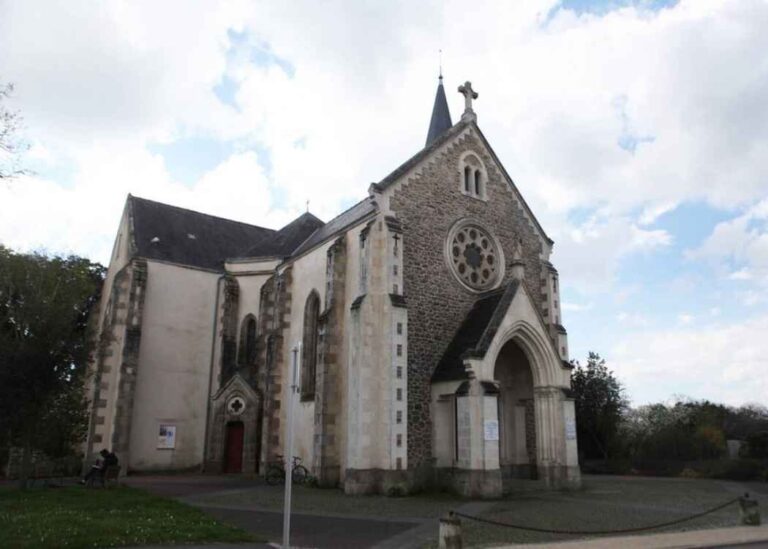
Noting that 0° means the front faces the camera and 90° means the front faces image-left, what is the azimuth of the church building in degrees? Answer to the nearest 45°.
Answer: approximately 315°

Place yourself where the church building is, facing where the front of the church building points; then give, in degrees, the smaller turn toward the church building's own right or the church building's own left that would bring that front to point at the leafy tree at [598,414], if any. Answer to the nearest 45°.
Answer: approximately 90° to the church building's own left

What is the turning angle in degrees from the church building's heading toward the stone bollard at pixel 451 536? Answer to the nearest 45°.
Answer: approximately 45° to its right

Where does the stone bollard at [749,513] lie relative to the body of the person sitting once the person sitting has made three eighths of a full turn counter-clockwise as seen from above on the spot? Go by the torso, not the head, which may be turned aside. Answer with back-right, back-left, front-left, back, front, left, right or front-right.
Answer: front

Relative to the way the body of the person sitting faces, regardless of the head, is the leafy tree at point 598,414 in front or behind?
behind

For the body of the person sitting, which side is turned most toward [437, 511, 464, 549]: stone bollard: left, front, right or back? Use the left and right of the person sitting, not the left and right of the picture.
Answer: left
